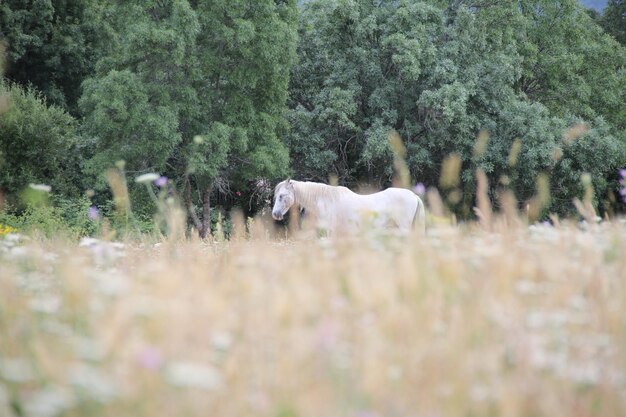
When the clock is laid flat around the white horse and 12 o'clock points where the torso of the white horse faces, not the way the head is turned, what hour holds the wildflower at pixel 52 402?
The wildflower is roughly at 9 o'clock from the white horse.

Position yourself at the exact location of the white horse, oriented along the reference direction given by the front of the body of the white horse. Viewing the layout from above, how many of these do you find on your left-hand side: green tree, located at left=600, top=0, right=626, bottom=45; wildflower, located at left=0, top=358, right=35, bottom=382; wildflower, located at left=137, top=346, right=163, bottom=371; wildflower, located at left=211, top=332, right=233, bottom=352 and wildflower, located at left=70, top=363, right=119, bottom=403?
4

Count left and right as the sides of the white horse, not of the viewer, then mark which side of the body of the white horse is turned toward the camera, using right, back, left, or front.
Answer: left

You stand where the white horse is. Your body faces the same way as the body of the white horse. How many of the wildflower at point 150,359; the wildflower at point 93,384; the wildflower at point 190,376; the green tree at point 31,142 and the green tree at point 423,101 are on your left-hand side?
3

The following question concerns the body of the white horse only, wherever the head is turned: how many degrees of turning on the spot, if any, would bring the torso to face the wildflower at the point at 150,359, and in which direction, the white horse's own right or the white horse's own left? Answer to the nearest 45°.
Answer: approximately 90° to the white horse's own left

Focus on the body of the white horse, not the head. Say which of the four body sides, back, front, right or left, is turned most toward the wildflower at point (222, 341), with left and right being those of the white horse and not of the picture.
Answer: left

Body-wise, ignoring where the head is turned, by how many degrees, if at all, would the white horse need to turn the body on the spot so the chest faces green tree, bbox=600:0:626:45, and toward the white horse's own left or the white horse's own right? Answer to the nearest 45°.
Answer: approximately 135° to the white horse's own right

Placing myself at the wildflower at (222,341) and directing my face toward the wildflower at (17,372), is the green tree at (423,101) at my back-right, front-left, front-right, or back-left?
back-right

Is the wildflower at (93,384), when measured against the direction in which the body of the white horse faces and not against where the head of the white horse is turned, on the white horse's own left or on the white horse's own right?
on the white horse's own left

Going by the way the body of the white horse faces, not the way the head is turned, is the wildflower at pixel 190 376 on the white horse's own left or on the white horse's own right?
on the white horse's own left
